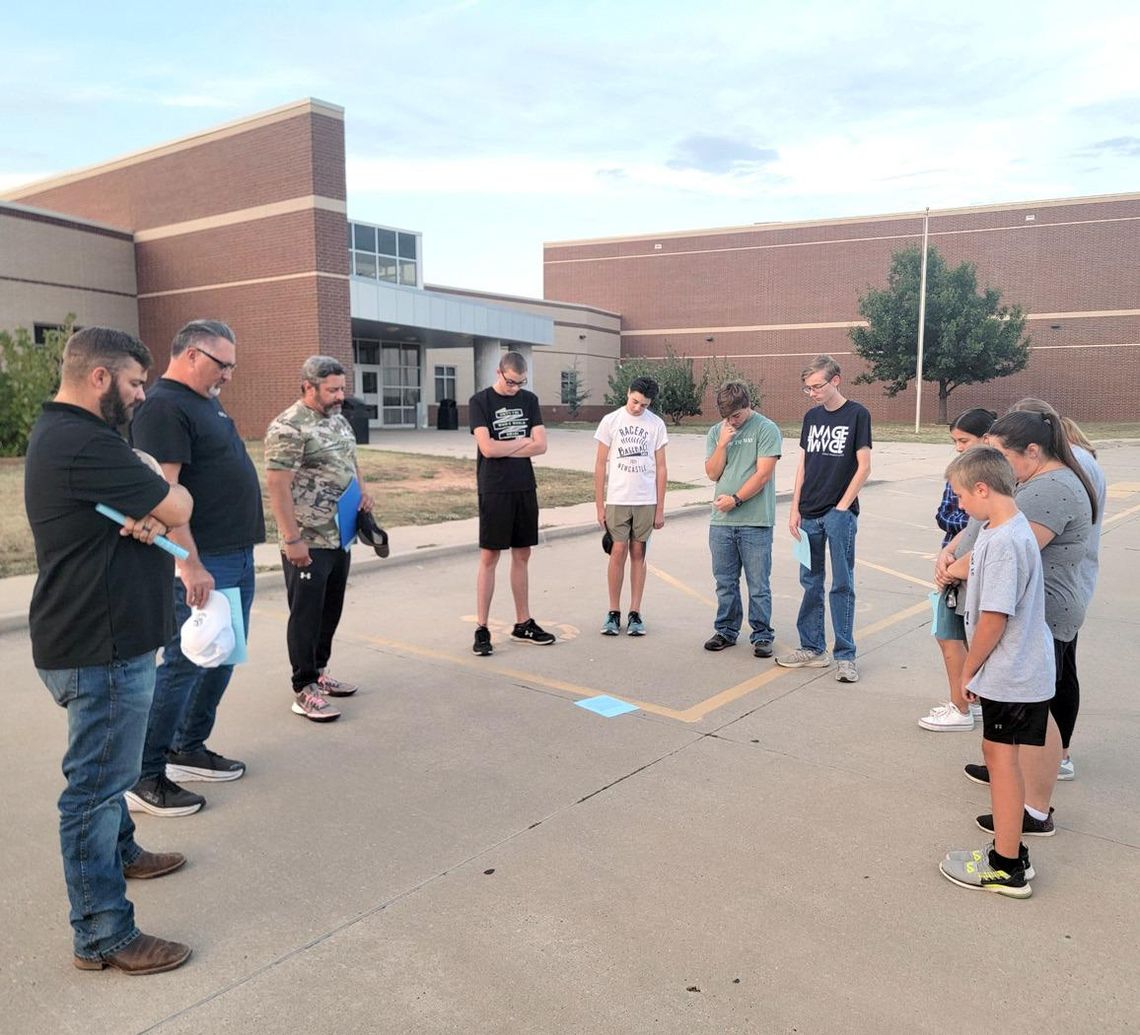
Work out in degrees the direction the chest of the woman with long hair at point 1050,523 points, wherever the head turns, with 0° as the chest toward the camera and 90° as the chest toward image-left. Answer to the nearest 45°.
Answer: approximately 90°

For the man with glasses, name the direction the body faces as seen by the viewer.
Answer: to the viewer's right

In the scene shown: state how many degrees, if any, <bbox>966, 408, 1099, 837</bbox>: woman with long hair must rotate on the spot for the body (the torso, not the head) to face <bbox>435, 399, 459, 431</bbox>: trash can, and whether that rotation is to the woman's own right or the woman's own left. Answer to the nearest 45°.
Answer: approximately 45° to the woman's own right

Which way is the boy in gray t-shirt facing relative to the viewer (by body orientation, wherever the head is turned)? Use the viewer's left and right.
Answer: facing to the left of the viewer

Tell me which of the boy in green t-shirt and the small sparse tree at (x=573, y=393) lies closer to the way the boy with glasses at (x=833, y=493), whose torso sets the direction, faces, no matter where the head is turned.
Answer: the boy in green t-shirt

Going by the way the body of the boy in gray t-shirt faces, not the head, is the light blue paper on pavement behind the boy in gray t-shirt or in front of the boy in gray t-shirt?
in front

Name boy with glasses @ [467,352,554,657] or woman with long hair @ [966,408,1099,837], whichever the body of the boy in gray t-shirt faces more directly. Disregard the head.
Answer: the boy with glasses

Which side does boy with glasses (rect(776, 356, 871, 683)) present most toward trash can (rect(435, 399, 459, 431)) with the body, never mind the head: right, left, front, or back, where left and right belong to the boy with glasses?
right

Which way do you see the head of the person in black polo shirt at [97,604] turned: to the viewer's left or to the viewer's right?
to the viewer's right

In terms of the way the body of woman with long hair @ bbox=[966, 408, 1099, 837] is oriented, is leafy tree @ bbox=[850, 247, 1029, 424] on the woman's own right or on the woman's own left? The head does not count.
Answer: on the woman's own right

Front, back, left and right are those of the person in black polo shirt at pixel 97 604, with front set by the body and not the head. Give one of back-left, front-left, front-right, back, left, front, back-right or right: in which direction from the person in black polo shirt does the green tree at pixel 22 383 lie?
left

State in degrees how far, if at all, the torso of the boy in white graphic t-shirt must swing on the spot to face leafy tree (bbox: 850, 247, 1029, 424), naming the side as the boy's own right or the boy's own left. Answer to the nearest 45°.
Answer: approximately 180°

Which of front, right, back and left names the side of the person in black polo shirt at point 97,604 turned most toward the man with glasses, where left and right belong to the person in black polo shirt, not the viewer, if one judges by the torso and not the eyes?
left

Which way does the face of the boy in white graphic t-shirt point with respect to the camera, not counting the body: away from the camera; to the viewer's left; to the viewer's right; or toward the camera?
toward the camera

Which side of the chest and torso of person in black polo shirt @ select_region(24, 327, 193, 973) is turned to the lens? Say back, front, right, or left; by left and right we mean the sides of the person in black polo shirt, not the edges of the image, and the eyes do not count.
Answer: right

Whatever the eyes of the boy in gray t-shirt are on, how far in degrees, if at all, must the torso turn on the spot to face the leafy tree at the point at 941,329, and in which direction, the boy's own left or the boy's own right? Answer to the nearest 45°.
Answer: approximately 90° to the boy's own right

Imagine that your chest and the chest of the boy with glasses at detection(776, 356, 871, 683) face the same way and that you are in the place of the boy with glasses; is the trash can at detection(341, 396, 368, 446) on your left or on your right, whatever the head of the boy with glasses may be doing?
on your right

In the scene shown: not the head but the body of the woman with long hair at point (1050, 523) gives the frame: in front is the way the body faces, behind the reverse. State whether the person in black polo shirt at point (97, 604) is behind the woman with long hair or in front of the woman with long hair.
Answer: in front
